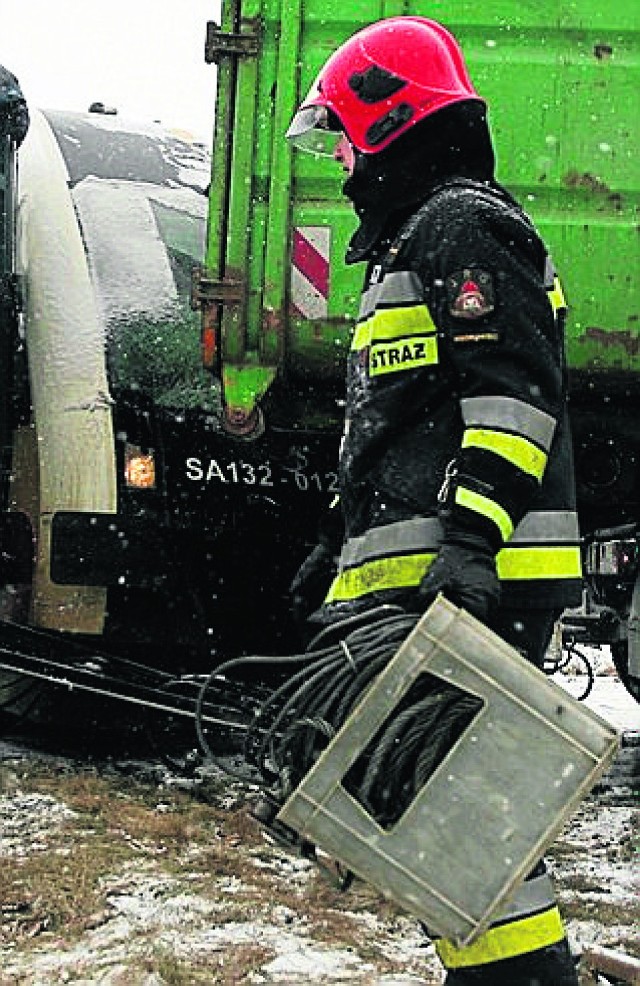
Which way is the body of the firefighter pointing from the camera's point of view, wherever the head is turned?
to the viewer's left

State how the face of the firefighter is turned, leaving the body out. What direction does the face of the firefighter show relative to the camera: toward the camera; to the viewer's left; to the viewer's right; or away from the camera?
to the viewer's left
